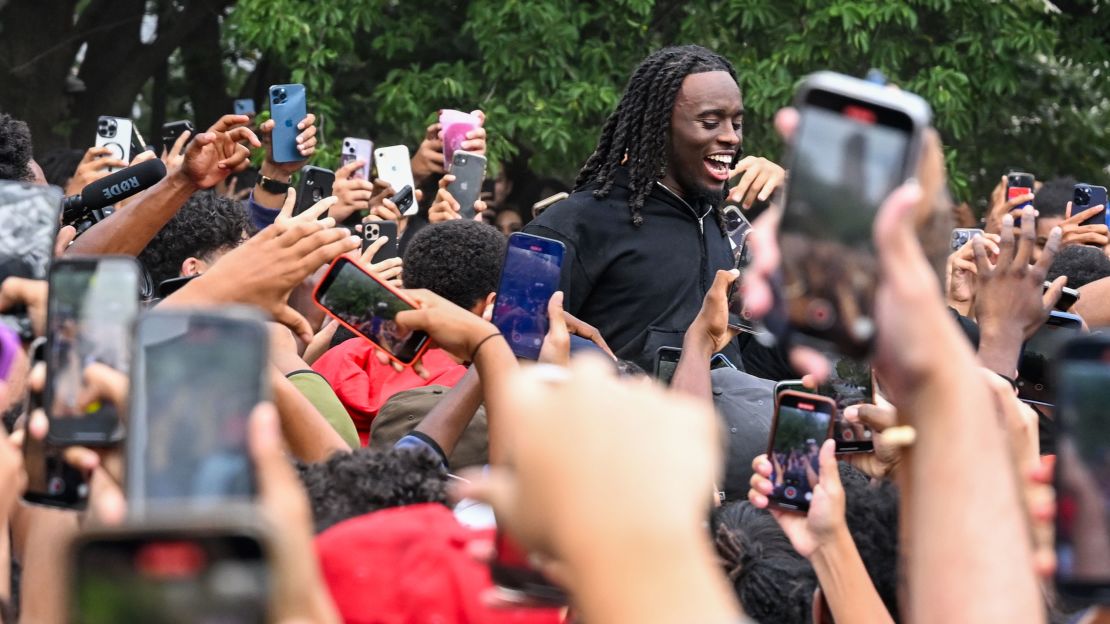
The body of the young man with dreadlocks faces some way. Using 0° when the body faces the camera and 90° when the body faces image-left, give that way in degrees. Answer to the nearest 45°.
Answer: approximately 315°

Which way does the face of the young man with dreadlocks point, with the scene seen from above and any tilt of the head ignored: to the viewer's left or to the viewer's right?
to the viewer's right
